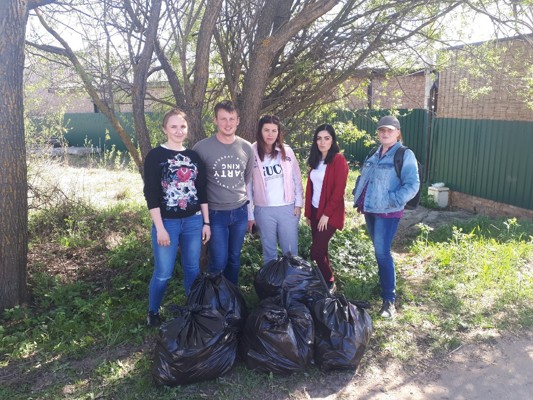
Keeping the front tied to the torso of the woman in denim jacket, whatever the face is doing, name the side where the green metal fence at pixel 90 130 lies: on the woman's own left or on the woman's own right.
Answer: on the woman's own right

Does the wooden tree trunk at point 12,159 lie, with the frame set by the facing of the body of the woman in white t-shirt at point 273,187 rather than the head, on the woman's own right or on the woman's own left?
on the woman's own right

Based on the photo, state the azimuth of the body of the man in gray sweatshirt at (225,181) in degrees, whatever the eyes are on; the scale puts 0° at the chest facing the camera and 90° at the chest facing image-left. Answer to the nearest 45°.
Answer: approximately 0°

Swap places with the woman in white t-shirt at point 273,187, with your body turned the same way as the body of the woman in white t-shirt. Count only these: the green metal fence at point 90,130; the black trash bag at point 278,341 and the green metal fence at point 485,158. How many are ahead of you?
1

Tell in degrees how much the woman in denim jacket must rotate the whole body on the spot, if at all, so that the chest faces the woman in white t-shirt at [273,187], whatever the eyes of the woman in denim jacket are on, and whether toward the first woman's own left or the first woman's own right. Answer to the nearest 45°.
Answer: approximately 45° to the first woman's own right

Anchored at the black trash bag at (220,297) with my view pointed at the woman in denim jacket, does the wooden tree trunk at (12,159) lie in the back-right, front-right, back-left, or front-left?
back-left

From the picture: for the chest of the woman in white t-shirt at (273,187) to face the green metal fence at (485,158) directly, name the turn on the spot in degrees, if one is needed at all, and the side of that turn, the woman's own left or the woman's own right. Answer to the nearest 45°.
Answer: approximately 135° to the woman's own left

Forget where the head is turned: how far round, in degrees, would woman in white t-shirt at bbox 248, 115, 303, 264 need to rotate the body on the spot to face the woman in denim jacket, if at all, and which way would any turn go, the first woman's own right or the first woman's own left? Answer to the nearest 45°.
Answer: approximately 90° to the first woman's own left

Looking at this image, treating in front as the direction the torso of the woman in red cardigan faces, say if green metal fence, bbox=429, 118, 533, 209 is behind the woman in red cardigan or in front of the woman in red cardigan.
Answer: behind

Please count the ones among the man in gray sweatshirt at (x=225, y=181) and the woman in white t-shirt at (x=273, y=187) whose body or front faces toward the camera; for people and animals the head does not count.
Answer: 2

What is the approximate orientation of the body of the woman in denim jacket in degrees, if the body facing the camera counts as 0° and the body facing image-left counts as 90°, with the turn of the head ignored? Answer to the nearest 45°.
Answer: approximately 45°
